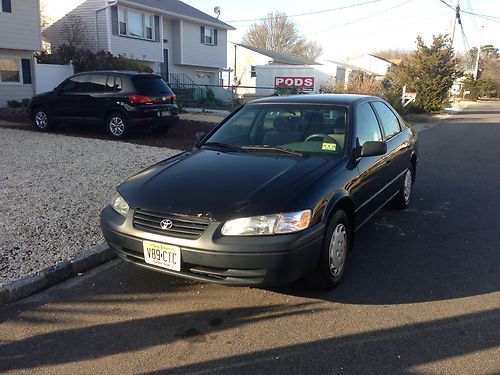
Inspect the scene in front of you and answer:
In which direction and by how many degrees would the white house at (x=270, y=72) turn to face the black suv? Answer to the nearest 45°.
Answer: approximately 45° to its right

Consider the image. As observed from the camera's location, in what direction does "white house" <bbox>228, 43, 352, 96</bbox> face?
facing the viewer and to the right of the viewer

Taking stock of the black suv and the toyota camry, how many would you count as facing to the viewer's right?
0

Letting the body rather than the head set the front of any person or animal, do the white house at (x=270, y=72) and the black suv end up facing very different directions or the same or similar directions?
very different directions

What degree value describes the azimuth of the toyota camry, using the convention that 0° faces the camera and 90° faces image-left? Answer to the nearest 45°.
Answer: approximately 45°

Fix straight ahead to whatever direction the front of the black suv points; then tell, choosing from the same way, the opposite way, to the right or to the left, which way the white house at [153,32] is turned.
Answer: the opposite way

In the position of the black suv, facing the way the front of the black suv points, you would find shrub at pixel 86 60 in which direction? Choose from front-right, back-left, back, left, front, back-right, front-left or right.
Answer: front-right

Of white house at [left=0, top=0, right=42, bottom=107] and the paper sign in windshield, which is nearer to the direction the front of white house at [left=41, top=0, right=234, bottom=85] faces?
the paper sign in windshield

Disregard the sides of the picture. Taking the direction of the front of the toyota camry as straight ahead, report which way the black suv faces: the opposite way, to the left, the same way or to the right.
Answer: to the right

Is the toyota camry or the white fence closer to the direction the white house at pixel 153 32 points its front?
the toyota camry

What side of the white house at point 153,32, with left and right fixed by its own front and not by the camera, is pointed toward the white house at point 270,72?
left

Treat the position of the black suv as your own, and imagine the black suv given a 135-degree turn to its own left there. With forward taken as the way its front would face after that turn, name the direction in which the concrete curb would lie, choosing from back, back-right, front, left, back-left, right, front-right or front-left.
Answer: front

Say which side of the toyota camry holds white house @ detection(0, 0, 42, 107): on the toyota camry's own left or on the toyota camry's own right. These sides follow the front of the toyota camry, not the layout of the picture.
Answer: on the toyota camry's own right

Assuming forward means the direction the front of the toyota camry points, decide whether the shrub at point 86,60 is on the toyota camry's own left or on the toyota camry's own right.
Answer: on the toyota camry's own right
